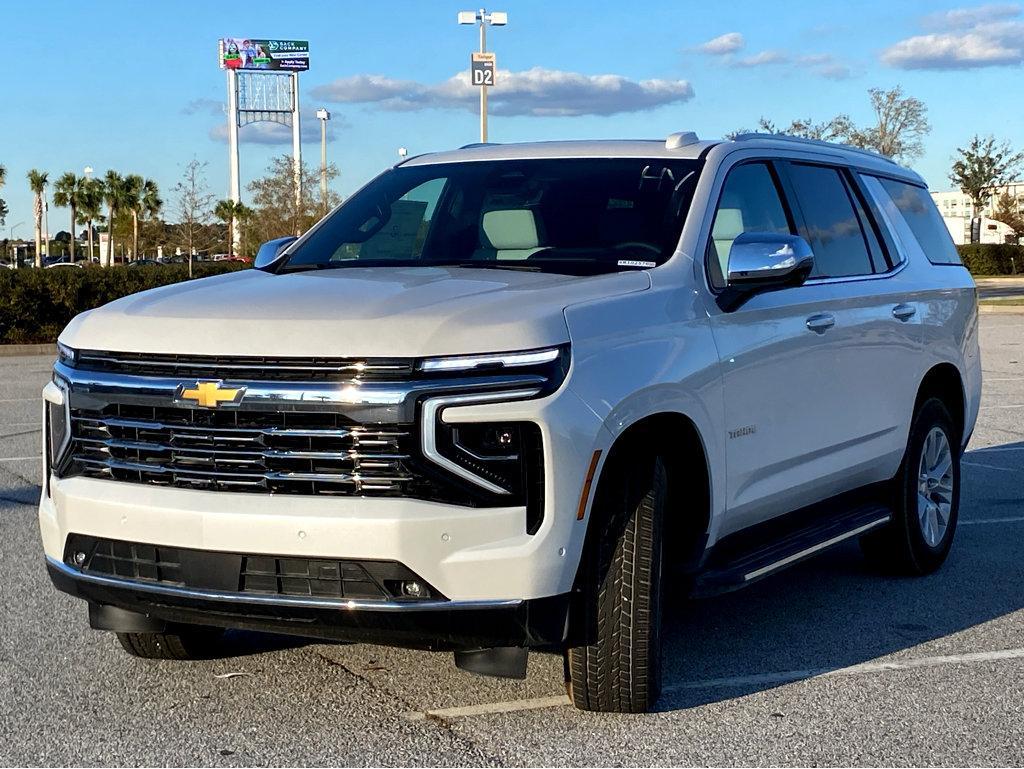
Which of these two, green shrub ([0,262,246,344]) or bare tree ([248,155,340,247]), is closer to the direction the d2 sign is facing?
the green shrub

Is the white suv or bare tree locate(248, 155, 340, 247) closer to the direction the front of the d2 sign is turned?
the white suv

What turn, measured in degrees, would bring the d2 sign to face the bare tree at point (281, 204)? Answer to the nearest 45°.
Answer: approximately 135° to its right

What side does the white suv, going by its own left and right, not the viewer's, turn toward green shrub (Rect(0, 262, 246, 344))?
right

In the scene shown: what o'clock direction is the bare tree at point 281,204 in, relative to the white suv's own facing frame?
The bare tree is roughly at 4 o'clock from the white suv.

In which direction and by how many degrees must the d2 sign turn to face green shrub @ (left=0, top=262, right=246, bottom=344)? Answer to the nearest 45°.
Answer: approximately 45° to its right

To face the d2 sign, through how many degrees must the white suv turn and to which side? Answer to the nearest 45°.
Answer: approximately 135° to its right

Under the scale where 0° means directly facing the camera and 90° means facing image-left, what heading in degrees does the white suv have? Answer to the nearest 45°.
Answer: approximately 45°

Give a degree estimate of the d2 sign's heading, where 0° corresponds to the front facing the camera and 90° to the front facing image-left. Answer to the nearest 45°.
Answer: approximately 0°

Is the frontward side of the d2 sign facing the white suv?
yes
